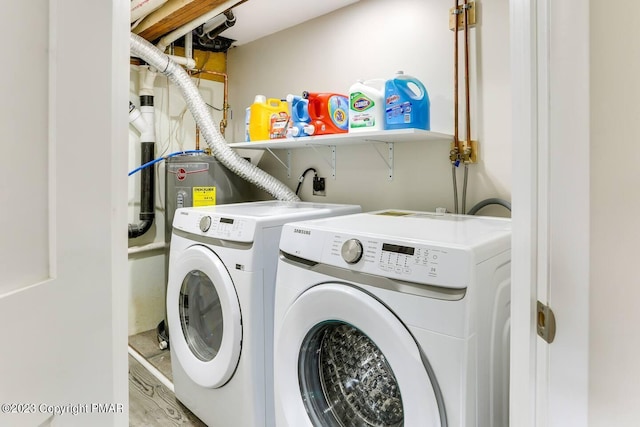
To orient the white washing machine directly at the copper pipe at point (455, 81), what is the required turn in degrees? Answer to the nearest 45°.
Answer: approximately 135° to its right

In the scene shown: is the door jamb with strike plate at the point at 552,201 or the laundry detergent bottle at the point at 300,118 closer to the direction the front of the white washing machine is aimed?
the door jamb with strike plate

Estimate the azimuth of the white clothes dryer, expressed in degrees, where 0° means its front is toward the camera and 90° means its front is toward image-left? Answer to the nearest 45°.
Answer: approximately 45°

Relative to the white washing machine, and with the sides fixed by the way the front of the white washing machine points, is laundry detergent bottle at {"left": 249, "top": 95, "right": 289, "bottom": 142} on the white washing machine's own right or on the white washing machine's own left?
on the white washing machine's own right

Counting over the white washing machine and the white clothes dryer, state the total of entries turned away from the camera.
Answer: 0

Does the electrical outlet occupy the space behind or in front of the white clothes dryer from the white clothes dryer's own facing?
behind

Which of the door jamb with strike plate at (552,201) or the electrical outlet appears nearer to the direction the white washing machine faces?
the door jamb with strike plate

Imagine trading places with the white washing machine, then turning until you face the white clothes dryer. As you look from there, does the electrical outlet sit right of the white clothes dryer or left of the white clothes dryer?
right

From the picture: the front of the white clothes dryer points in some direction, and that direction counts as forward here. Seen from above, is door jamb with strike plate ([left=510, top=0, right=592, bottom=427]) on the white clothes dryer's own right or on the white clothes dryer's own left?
on the white clothes dryer's own left
